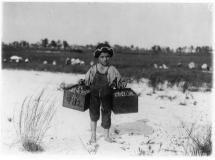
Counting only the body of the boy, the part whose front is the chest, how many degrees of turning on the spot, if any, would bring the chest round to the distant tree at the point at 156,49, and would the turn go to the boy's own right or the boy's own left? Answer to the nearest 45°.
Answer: approximately 180°

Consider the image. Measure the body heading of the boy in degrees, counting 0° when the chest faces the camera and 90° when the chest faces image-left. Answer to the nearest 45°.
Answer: approximately 0°
